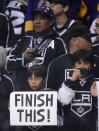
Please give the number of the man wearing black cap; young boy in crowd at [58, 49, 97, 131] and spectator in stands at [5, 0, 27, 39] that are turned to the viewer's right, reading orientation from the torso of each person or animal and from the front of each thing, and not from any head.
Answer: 0

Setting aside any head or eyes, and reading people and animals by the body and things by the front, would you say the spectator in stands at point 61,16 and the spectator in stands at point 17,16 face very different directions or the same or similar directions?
same or similar directions

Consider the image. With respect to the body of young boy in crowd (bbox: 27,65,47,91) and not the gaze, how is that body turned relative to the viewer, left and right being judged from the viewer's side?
facing the viewer and to the left of the viewer

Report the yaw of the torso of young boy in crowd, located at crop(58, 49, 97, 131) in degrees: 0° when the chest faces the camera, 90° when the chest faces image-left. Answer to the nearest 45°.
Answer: approximately 0°

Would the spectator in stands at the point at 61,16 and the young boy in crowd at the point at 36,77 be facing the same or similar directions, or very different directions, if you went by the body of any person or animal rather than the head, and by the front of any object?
same or similar directions

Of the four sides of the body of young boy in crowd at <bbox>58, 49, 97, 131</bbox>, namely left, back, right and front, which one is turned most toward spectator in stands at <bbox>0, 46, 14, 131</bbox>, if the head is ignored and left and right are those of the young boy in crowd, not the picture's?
right

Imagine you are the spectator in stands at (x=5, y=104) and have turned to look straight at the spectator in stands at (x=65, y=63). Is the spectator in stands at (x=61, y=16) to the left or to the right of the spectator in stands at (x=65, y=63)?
left

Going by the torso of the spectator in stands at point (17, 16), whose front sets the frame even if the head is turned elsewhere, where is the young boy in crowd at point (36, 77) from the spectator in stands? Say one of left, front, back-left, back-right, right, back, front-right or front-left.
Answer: front-left
